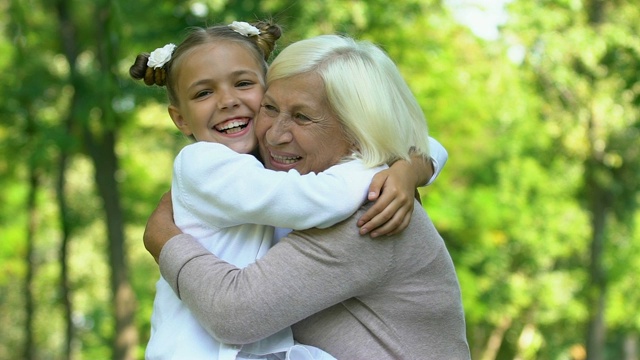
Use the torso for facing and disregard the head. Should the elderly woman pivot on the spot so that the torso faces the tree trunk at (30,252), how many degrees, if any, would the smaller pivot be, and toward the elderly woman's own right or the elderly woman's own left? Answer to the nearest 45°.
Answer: approximately 45° to the elderly woman's own right

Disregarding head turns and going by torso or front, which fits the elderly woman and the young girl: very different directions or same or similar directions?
very different directions

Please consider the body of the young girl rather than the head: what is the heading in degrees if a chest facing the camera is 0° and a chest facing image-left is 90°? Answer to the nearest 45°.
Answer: approximately 270°

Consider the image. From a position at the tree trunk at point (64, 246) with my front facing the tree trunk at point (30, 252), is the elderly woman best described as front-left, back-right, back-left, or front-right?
back-left

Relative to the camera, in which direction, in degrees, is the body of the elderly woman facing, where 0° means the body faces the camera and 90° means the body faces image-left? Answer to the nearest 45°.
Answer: approximately 90°

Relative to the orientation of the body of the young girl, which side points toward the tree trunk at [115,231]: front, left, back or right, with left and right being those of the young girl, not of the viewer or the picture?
left
